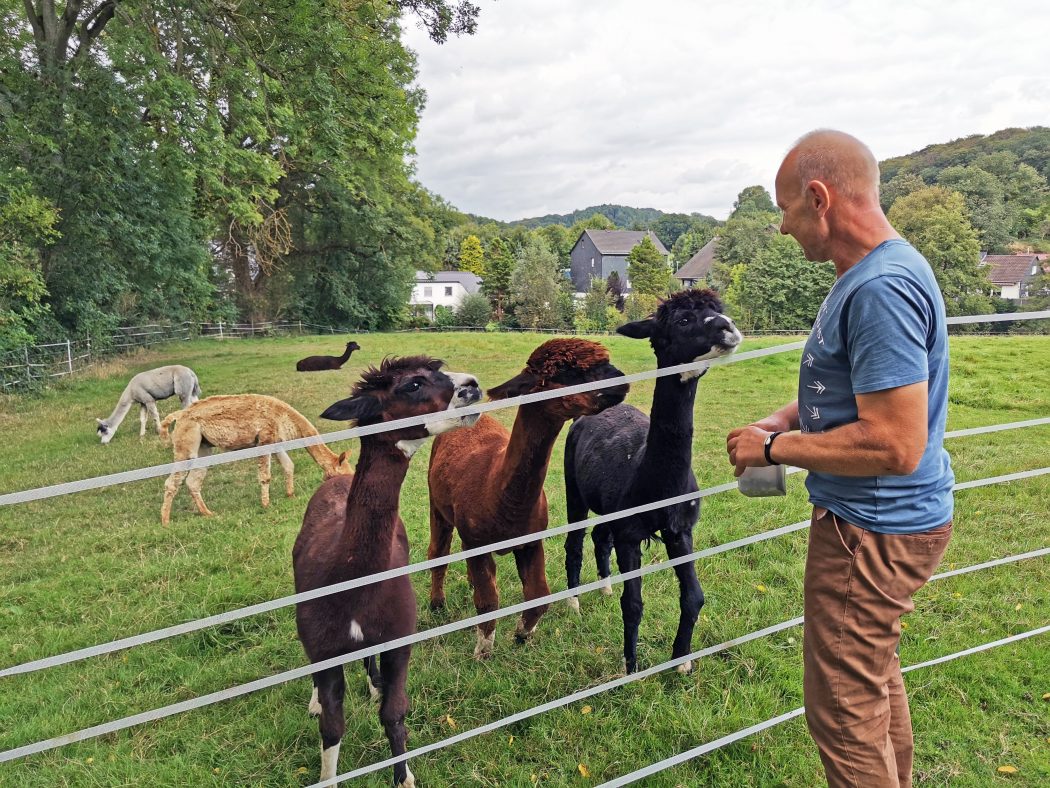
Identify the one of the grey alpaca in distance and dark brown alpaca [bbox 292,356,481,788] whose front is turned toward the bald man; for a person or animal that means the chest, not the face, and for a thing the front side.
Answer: the dark brown alpaca

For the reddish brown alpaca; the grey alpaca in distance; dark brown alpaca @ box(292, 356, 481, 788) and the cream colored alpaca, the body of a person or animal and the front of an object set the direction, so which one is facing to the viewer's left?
the grey alpaca in distance

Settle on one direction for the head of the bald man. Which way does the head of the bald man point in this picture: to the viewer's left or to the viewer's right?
to the viewer's left

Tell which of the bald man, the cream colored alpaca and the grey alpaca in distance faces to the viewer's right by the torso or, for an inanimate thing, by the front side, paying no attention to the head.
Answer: the cream colored alpaca

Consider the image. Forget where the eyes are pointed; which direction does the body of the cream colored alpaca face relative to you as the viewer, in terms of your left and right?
facing to the right of the viewer

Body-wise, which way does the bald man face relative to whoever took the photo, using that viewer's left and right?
facing to the left of the viewer

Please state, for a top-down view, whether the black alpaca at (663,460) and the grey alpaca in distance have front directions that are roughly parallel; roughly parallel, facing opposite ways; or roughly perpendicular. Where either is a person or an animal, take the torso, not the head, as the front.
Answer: roughly perpendicular

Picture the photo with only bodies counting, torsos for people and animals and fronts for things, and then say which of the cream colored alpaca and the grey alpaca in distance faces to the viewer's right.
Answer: the cream colored alpaca

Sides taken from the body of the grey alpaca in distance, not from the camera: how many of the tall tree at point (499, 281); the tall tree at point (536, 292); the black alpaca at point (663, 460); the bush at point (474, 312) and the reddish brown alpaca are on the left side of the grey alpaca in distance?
2

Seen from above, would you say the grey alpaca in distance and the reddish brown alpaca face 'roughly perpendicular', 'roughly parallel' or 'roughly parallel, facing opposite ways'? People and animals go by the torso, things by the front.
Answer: roughly perpendicular

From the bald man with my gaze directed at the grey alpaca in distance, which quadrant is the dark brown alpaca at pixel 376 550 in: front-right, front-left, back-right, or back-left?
front-left

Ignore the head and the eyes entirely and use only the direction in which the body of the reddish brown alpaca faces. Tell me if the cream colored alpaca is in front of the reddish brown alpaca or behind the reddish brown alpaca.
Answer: behind

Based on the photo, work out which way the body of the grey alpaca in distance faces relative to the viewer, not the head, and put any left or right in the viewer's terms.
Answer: facing to the left of the viewer
